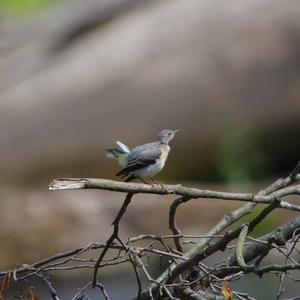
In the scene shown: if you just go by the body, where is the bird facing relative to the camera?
to the viewer's right
